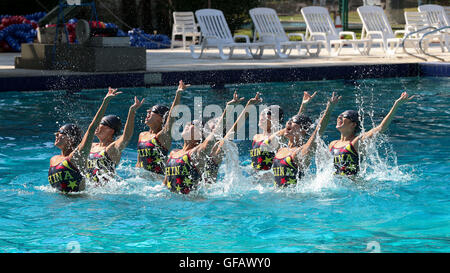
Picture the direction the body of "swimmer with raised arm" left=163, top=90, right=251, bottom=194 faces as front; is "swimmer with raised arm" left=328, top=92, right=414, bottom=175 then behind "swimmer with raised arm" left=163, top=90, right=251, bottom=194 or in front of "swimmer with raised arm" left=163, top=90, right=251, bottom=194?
behind

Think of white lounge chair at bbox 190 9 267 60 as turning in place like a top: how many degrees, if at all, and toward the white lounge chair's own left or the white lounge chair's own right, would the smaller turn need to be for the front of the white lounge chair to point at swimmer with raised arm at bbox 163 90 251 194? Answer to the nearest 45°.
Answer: approximately 45° to the white lounge chair's own right

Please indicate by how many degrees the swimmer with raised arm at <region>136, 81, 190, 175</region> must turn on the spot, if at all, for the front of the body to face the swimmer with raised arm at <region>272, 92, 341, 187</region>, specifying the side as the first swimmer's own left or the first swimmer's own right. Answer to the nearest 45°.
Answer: approximately 90° to the first swimmer's own left

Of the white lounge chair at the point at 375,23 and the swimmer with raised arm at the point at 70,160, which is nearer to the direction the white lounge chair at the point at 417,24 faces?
the swimmer with raised arm

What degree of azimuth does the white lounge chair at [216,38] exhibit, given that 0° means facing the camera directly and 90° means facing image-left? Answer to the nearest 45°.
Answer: approximately 315°

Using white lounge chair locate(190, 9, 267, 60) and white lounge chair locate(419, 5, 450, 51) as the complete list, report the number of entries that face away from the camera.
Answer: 0

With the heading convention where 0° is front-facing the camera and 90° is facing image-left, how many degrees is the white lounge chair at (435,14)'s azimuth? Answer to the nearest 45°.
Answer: approximately 315°

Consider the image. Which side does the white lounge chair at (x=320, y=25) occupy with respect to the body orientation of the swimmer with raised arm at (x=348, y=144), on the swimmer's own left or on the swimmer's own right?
on the swimmer's own right

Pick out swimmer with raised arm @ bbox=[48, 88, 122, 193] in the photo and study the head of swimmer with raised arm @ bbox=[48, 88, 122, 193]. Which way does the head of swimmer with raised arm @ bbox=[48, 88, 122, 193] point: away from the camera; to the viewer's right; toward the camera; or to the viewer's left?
to the viewer's left

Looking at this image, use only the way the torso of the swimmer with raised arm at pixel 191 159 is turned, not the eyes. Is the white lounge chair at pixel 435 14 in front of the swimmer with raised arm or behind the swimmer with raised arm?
behind

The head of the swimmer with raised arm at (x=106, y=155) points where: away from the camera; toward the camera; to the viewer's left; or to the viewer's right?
to the viewer's left
